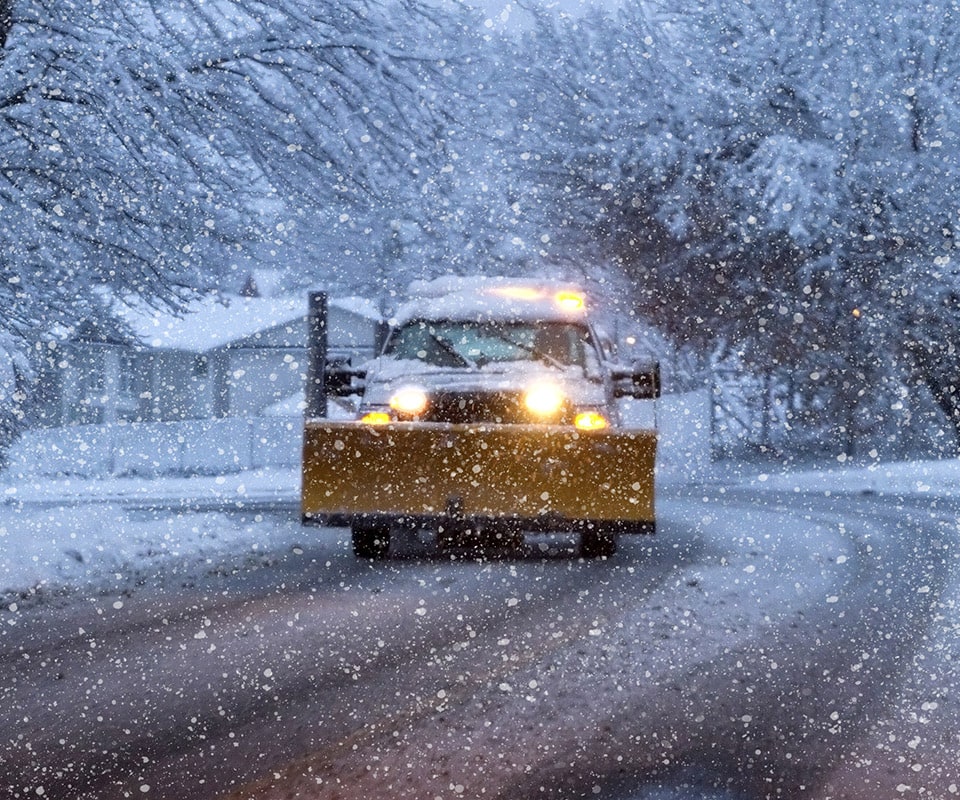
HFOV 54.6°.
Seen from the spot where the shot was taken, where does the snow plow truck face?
facing the viewer
